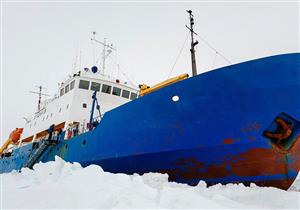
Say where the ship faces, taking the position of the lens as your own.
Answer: facing the viewer and to the right of the viewer
